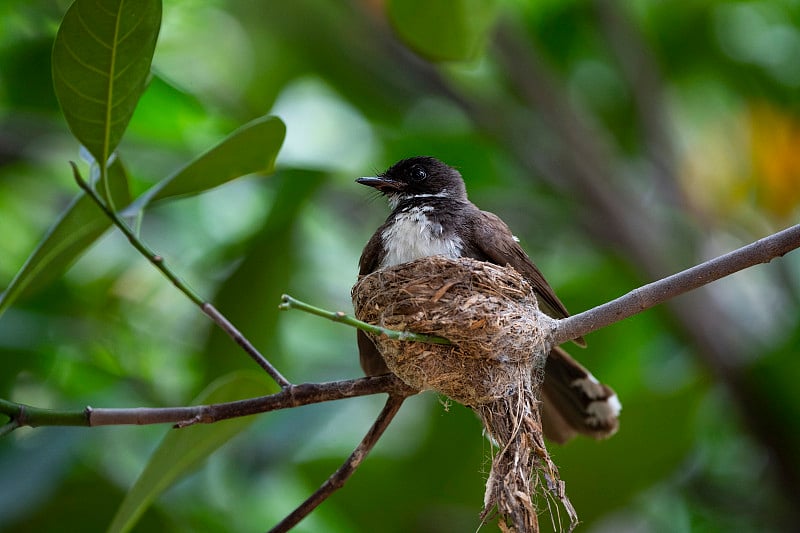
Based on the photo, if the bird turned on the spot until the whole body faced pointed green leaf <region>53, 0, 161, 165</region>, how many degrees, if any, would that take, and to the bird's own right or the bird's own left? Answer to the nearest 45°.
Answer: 0° — it already faces it

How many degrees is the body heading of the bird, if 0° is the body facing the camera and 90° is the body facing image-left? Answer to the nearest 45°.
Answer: approximately 45°

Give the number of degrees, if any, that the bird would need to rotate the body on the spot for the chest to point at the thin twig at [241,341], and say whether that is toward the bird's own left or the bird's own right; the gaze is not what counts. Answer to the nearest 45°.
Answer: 0° — it already faces it

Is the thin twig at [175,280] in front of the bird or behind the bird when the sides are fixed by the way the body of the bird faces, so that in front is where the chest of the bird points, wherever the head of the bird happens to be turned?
in front

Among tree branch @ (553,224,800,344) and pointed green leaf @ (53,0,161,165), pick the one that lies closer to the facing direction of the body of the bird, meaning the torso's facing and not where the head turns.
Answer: the pointed green leaf

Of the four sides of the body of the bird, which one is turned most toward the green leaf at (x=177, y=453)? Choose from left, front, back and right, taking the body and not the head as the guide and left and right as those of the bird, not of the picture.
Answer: right

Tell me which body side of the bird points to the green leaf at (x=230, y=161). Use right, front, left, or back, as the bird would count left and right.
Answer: front

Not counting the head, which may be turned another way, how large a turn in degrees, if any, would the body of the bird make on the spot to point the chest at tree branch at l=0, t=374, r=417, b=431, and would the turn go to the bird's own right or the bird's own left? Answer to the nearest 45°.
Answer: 0° — it already faces it

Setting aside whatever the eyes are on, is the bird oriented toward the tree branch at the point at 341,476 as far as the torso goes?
yes
